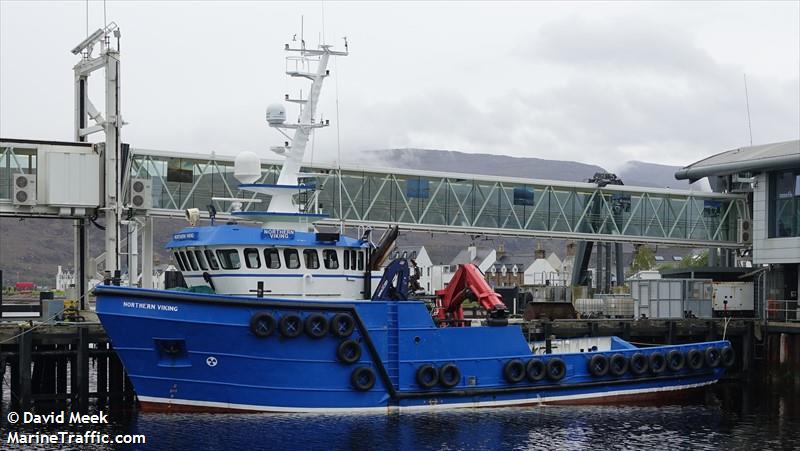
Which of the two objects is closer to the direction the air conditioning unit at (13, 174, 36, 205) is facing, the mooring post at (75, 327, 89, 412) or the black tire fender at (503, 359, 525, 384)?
the mooring post

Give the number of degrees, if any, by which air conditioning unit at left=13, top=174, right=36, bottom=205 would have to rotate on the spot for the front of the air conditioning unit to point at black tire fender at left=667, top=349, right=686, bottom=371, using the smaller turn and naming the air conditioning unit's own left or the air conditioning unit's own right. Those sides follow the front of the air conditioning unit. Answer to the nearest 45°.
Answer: approximately 90° to the air conditioning unit's own left

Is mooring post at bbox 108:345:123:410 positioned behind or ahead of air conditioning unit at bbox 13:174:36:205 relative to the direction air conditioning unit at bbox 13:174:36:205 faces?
ahead

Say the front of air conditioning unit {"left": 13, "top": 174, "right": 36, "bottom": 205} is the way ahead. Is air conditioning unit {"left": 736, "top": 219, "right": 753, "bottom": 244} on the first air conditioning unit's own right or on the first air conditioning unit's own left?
on the first air conditioning unit's own left

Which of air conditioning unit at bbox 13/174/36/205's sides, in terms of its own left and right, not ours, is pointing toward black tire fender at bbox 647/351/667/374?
left

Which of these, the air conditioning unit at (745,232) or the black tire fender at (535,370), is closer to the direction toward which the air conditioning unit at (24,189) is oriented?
the black tire fender

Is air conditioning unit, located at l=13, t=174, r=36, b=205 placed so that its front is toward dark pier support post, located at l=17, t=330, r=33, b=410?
yes

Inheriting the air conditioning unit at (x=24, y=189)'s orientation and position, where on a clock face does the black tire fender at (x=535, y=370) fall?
The black tire fender is roughly at 10 o'clock from the air conditioning unit.

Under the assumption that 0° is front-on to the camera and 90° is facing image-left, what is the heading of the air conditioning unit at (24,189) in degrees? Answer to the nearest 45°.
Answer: approximately 0°

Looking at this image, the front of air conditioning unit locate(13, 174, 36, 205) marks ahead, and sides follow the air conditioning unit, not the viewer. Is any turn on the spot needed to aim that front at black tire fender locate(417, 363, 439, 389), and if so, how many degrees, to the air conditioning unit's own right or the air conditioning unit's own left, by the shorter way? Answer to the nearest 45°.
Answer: approximately 45° to the air conditioning unit's own left

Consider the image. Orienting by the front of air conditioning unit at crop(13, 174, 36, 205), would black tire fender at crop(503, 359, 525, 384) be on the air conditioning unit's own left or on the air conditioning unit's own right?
on the air conditioning unit's own left

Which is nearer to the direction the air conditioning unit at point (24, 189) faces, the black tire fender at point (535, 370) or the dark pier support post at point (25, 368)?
the dark pier support post

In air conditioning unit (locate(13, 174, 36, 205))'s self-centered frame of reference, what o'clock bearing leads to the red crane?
The red crane is roughly at 10 o'clock from the air conditioning unit.
